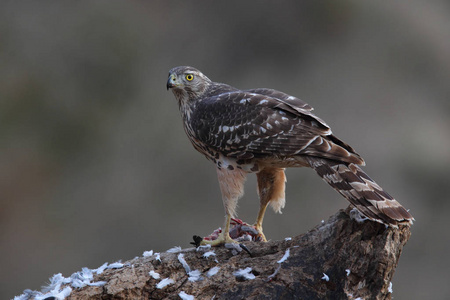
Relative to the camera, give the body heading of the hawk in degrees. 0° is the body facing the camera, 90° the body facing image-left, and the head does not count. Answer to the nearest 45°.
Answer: approximately 90°
